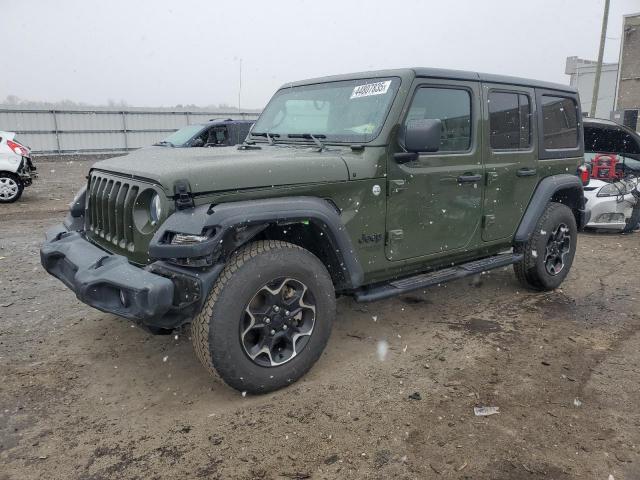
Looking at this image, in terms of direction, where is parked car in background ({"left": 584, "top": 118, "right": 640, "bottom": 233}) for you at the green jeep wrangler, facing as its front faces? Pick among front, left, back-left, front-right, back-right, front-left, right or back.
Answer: back

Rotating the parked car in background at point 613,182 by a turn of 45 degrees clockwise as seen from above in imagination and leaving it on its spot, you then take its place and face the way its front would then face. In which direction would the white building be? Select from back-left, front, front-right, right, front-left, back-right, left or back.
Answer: right

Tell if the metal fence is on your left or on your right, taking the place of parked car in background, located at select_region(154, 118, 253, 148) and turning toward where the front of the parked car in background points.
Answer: on your right

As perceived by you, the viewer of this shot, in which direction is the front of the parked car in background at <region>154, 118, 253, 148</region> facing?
facing the viewer and to the left of the viewer

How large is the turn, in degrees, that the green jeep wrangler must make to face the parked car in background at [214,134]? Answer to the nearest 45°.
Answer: approximately 135° to its right

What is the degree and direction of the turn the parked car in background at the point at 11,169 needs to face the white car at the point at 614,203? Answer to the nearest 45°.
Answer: approximately 135° to its left

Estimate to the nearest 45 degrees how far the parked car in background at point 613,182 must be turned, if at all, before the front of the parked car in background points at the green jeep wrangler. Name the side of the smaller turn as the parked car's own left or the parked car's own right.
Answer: approximately 45° to the parked car's own left

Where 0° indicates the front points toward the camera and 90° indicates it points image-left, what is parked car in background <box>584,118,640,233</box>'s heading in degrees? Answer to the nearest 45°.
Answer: approximately 45°

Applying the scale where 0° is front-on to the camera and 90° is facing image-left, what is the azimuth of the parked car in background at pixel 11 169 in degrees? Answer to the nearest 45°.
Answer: approximately 90°

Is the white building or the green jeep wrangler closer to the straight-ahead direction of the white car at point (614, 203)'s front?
the green jeep wrangler
